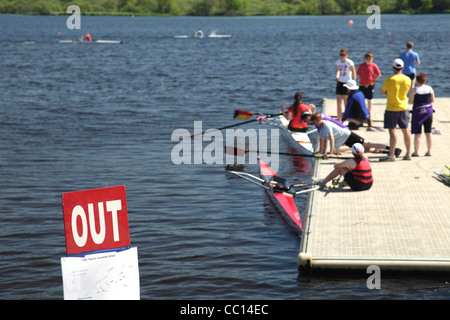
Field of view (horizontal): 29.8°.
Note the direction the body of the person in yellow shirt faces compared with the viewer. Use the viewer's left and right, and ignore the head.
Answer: facing away from the viewer and to the left of the viewer

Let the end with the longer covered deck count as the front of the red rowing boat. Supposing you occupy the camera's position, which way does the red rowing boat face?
facing the viewer and to the right of the viewer

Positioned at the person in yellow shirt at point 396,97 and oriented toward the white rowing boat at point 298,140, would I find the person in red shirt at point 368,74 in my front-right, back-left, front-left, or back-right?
front-right

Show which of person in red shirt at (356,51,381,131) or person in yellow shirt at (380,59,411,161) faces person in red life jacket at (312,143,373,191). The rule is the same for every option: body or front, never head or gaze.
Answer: the person in red shirt

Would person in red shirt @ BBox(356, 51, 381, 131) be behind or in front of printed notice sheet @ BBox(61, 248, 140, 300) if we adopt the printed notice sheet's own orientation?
behind

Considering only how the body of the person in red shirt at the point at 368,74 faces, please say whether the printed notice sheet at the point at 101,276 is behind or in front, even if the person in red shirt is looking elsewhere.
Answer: in front

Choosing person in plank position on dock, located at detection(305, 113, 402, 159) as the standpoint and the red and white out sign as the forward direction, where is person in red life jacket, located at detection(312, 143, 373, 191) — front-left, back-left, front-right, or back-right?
front-left

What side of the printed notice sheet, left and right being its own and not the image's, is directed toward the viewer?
front

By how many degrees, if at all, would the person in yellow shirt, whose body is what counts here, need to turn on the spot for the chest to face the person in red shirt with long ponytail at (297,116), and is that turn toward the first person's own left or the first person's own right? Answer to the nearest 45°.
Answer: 0° — they already face them

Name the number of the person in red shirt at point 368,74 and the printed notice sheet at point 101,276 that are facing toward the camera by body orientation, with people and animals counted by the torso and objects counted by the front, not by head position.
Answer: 2
